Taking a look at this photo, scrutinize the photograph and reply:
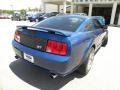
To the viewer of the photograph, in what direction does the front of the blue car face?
facing away from the viewer and to the right of the viewer

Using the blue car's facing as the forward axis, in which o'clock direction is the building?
The building is roughly at 11 o'clock from the blue car.
